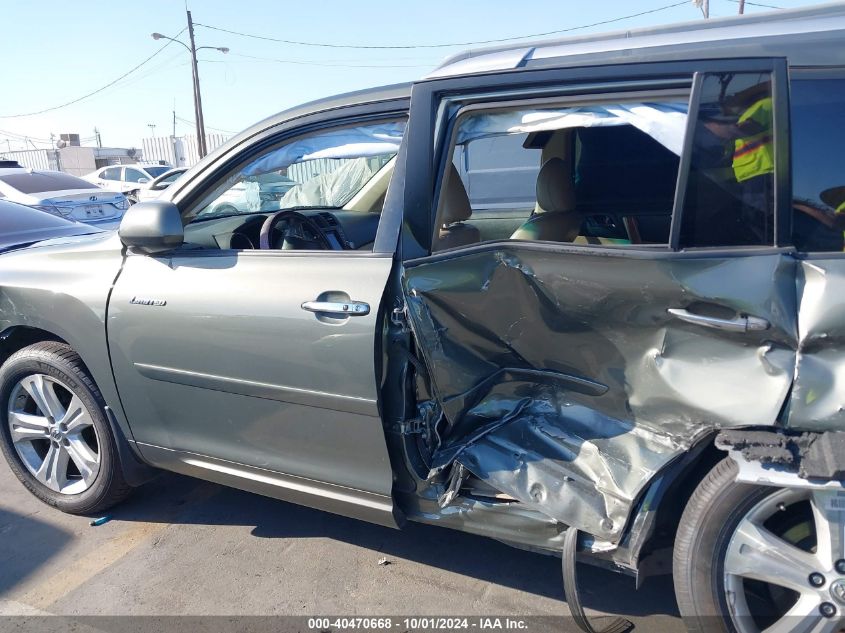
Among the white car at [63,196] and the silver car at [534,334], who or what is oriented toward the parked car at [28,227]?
the silver car

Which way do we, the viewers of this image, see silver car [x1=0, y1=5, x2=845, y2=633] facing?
facing away from the viewer and to the left of the viewer

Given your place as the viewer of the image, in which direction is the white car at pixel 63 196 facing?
facing away from the viewer and to the left of the viewer

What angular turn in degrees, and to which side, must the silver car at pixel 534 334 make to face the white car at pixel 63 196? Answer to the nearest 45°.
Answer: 0° — it already faces it

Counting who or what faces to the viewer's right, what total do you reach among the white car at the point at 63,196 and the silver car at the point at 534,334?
0

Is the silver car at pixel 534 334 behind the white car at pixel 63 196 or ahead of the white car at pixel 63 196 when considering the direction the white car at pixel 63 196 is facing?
behind

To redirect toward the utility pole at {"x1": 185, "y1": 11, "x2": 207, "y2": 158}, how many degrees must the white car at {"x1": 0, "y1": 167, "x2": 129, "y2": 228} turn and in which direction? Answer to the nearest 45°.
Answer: approximately 45° to its right

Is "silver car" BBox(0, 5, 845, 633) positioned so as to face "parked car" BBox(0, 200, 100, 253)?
yes

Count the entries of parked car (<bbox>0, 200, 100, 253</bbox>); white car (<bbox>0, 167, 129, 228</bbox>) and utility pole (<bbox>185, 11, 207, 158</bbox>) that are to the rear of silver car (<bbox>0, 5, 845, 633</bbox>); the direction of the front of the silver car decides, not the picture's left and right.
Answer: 0

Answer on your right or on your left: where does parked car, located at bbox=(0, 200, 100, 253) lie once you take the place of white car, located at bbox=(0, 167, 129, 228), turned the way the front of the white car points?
on your left
